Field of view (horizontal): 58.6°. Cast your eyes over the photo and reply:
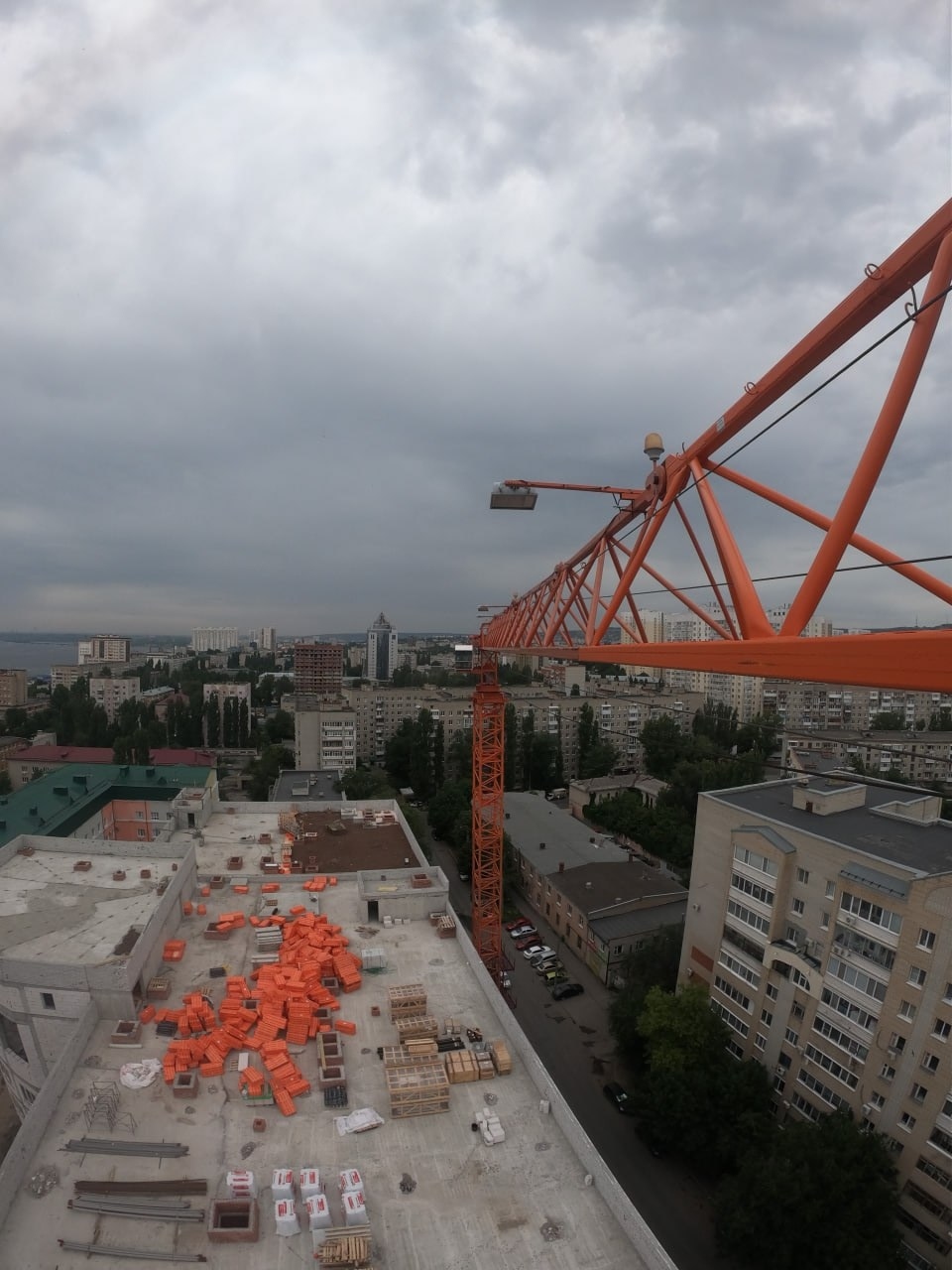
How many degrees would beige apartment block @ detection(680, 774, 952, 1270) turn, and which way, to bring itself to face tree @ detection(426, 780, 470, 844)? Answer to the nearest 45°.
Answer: approximately 90° to its right

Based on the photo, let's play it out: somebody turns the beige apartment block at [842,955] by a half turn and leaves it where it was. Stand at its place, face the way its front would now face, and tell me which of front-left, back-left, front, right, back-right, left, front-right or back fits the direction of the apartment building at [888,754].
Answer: front-left

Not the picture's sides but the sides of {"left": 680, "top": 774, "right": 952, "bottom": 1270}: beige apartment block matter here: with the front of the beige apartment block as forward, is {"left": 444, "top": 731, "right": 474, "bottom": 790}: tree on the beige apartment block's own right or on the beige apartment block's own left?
on the beige apartment block's own right

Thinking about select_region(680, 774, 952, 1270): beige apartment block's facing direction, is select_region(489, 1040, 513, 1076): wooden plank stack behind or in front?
in front

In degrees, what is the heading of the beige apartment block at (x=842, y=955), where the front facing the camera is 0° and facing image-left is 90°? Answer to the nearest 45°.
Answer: approximately 45°

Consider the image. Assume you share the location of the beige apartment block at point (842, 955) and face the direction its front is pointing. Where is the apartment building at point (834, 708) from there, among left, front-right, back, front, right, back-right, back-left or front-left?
back-right

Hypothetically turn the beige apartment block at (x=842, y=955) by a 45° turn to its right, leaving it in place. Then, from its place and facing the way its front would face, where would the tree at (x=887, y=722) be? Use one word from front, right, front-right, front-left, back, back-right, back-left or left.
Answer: right

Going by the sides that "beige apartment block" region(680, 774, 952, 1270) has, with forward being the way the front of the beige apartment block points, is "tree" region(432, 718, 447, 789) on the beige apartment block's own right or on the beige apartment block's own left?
on the beige apartment block's own right

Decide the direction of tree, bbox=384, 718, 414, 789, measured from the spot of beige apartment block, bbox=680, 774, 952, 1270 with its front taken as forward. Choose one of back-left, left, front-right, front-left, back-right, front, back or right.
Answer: right

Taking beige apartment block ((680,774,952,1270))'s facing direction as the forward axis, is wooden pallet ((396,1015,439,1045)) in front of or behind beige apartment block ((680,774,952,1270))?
in front

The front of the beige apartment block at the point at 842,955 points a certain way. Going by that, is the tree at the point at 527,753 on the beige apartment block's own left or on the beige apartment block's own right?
on the beige apartment block's own right

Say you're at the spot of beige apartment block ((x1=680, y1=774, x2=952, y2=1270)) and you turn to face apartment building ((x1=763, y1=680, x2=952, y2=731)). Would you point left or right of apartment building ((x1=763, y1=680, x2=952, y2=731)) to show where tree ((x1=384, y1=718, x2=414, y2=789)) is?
left
